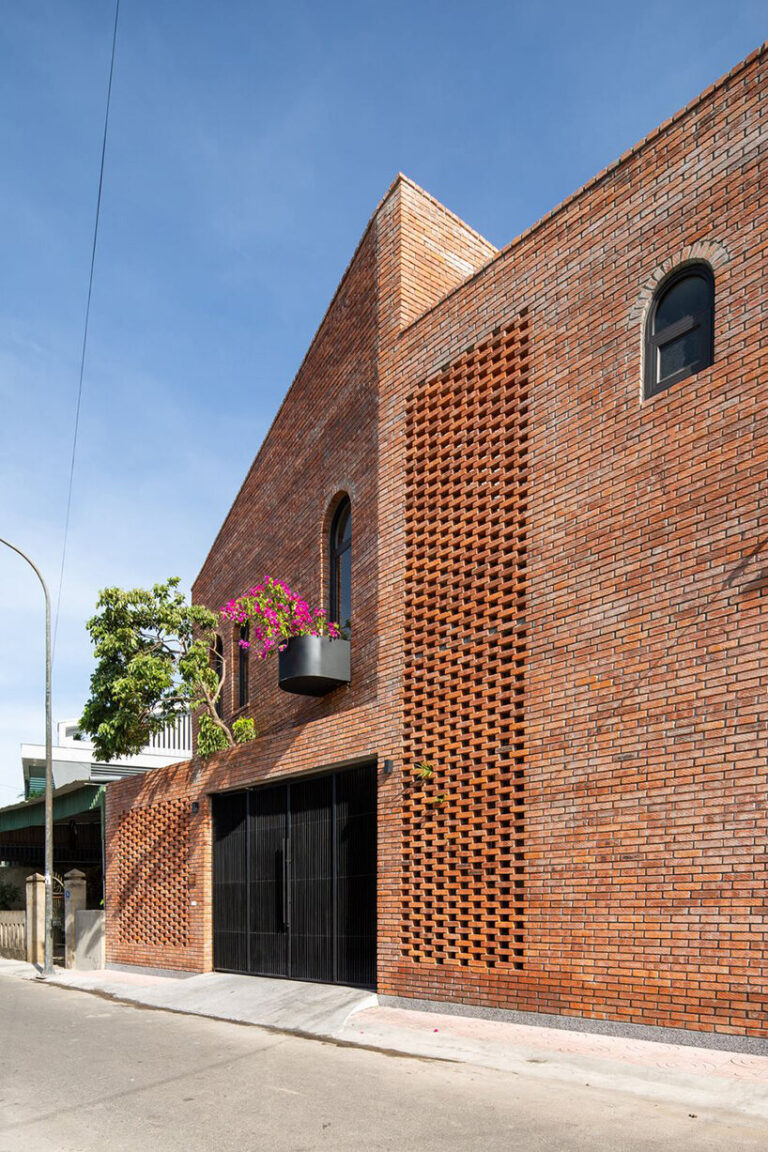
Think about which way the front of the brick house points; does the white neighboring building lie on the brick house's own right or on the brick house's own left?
on the brick house's own right

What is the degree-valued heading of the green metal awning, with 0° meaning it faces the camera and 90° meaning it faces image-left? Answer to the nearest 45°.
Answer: approximately 45°

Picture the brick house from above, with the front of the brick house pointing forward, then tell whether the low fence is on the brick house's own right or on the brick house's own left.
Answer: on the brick house's own right

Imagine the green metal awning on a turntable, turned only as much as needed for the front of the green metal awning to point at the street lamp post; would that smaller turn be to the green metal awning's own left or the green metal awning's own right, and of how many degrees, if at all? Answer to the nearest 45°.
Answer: approximately 45° to the green metal awning's own left

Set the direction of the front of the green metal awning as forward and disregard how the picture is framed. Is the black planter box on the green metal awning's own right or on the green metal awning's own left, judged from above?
on the green metal awning's own left

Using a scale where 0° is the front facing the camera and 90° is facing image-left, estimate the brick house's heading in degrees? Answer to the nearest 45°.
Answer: approximately 45°
